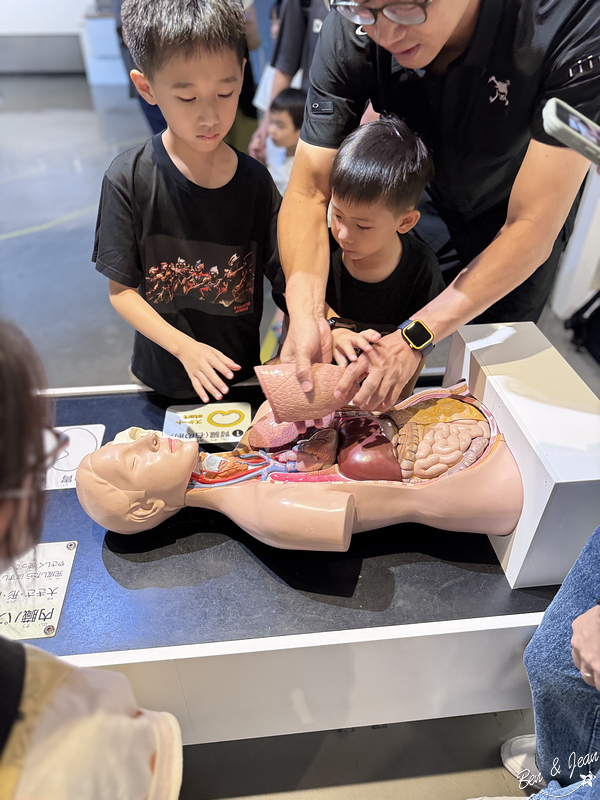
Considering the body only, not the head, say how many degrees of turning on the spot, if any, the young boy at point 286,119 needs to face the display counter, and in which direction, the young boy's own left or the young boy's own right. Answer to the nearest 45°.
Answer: approximately 45° to the young boy's own left

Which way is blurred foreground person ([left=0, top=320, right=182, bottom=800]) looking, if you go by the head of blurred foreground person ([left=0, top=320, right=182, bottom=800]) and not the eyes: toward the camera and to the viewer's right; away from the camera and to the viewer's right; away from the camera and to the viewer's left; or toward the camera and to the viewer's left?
away from the camera and to the viewer's right

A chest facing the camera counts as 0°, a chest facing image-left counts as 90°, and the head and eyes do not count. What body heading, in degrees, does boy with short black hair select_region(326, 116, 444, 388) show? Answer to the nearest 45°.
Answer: approximately 45°

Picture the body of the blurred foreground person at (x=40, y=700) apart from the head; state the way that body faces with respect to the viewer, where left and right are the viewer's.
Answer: facing away from the viewer and to the right of the viewer
